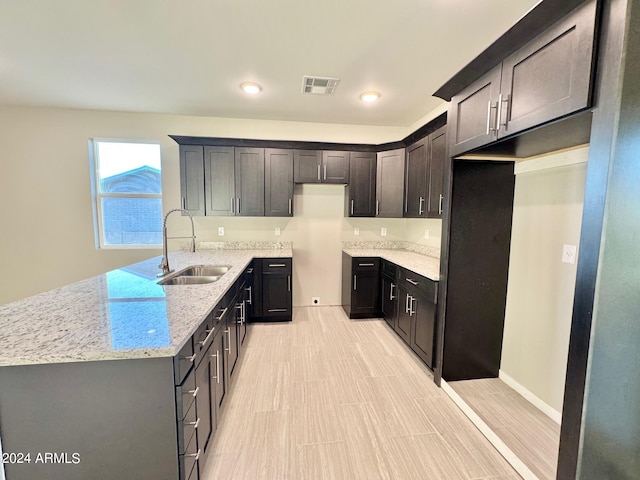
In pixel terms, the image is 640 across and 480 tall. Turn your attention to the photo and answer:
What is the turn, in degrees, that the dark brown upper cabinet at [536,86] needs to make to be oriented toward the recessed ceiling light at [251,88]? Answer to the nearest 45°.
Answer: approximately 45° to its right

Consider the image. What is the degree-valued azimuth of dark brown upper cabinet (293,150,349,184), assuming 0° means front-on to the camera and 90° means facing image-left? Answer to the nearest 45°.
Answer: approximately 0°

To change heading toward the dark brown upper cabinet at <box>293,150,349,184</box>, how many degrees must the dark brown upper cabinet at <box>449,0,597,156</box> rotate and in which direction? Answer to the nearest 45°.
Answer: approximately 90° to its right

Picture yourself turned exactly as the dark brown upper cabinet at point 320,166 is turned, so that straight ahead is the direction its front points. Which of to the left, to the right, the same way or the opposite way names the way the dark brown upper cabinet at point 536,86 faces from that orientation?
to the right

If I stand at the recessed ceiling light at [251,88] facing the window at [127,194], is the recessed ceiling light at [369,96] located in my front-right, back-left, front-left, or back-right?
back-right

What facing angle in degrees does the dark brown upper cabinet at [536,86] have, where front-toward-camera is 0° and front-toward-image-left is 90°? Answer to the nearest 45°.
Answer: approximately 45°

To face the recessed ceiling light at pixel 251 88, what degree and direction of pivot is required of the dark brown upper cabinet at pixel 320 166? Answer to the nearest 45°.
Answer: approximately 45° to its right

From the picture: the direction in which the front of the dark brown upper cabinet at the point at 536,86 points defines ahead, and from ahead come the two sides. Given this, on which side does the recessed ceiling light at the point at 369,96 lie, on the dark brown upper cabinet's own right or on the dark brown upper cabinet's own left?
on the dark brown upper cabinet's own right
